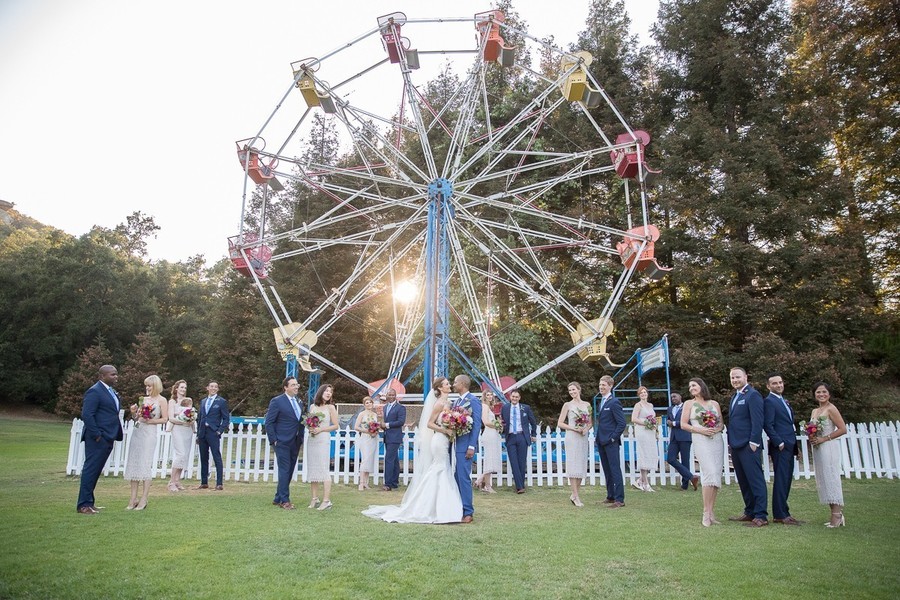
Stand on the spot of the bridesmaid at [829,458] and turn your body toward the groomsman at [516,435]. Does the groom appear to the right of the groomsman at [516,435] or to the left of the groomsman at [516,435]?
left

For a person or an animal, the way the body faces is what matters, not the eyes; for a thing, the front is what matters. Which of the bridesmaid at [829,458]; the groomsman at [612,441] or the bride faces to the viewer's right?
the bride

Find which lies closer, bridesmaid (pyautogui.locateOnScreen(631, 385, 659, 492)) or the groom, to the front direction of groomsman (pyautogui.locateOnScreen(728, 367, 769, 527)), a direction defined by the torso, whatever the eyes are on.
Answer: the groom

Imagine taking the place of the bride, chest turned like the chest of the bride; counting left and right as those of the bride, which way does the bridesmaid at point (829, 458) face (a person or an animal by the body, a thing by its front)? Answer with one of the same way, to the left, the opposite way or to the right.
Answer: the opposite way

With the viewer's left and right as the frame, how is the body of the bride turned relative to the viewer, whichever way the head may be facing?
facing to the right of the viewer

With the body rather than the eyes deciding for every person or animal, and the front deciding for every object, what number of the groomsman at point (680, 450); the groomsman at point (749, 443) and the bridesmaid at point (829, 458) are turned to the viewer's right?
0

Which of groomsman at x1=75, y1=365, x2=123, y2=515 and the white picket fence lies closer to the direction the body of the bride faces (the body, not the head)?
the white picket fence

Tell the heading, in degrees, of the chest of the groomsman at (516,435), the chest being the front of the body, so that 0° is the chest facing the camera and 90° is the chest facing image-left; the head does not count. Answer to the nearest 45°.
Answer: approximately 0°

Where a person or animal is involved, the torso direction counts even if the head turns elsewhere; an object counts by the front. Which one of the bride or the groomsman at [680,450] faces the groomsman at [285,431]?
the groomsman at [680,450]

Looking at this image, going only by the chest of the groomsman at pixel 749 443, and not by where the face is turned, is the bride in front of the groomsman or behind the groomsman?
in front

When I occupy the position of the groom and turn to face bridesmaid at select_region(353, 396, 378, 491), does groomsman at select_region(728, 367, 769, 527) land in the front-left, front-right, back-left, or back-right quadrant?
back-right

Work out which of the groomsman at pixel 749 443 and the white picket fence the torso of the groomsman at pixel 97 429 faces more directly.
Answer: the groomsman

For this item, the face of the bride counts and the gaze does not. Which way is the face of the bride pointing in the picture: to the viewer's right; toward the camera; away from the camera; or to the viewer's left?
to the viewer's right

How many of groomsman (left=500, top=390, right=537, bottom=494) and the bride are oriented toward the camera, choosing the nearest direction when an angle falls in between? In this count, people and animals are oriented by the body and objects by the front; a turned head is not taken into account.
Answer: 1

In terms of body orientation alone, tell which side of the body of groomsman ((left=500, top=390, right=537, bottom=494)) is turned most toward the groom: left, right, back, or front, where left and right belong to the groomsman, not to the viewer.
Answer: front

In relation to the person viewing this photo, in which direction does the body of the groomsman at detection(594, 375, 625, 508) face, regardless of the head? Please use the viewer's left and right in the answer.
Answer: facing the viewer and to the left of the viewer
